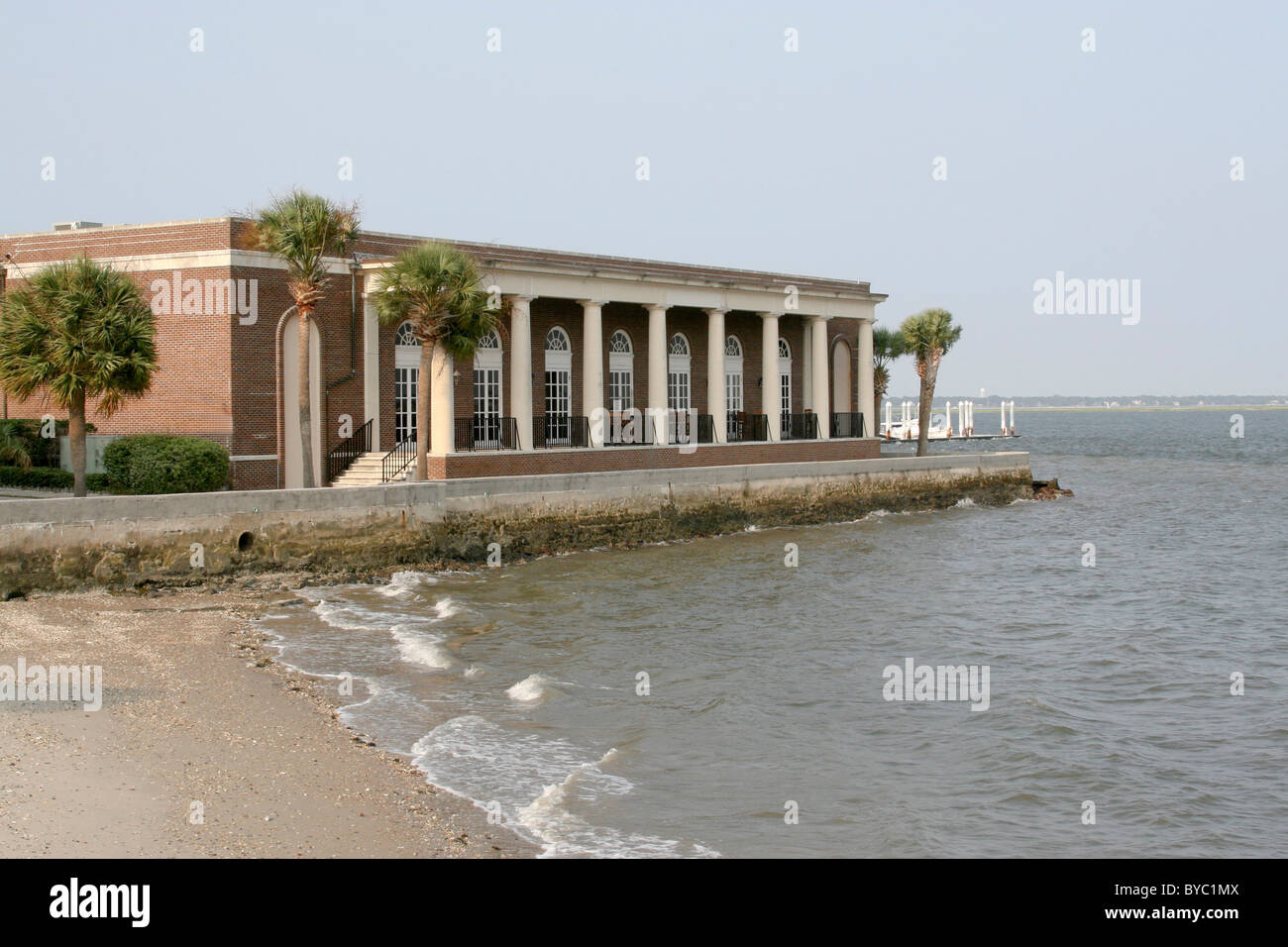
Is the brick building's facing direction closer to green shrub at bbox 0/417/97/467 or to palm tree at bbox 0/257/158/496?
the palm tree

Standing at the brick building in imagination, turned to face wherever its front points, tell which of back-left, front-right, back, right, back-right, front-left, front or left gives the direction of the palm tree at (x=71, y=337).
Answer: right

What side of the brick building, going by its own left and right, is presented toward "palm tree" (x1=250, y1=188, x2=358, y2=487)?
right

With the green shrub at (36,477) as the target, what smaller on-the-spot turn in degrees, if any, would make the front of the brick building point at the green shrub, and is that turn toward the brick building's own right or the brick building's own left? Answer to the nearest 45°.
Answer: approximately 90° to the brick building's own right

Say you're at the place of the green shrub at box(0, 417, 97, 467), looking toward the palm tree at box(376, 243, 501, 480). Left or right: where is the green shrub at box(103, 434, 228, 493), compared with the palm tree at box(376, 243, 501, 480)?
right

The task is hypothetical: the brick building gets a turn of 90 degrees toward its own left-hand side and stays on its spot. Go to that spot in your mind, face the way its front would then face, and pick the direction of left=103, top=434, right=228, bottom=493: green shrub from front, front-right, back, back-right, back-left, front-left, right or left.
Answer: back

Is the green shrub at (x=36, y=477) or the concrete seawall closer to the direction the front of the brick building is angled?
the concrete seawall

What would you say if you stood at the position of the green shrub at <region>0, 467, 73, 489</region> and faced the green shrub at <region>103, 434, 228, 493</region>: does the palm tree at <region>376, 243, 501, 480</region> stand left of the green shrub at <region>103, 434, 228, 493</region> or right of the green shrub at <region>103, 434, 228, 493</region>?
left

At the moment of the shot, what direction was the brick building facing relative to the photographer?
facing the viewer and to the right of the viewer
